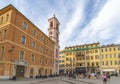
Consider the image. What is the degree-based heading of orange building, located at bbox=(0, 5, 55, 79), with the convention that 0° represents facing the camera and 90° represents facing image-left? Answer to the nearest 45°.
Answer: approximately 315°
